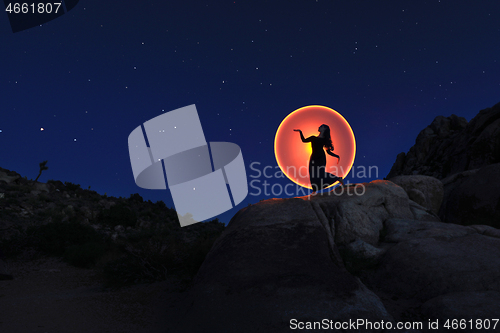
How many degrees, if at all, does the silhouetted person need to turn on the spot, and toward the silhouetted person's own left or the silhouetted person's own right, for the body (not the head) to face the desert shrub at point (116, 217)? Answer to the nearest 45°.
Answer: approximately 45° to the silhouetted person's own right

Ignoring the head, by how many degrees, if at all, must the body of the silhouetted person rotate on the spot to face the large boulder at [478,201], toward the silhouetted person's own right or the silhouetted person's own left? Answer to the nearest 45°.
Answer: approximately 135° to the silhouetted person's own right

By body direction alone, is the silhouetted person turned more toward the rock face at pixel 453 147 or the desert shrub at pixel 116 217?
the desert shrub

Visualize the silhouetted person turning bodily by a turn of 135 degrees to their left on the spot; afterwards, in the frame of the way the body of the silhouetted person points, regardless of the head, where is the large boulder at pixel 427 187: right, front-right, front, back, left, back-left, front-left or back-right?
left

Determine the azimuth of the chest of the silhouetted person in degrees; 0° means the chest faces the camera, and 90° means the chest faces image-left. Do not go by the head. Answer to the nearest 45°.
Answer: approximately 90°

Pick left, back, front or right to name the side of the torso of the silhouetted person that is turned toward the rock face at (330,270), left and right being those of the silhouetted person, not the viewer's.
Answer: left

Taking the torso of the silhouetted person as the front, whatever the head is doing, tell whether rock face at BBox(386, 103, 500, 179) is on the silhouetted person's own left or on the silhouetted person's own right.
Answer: on the silhouetted person's own right
